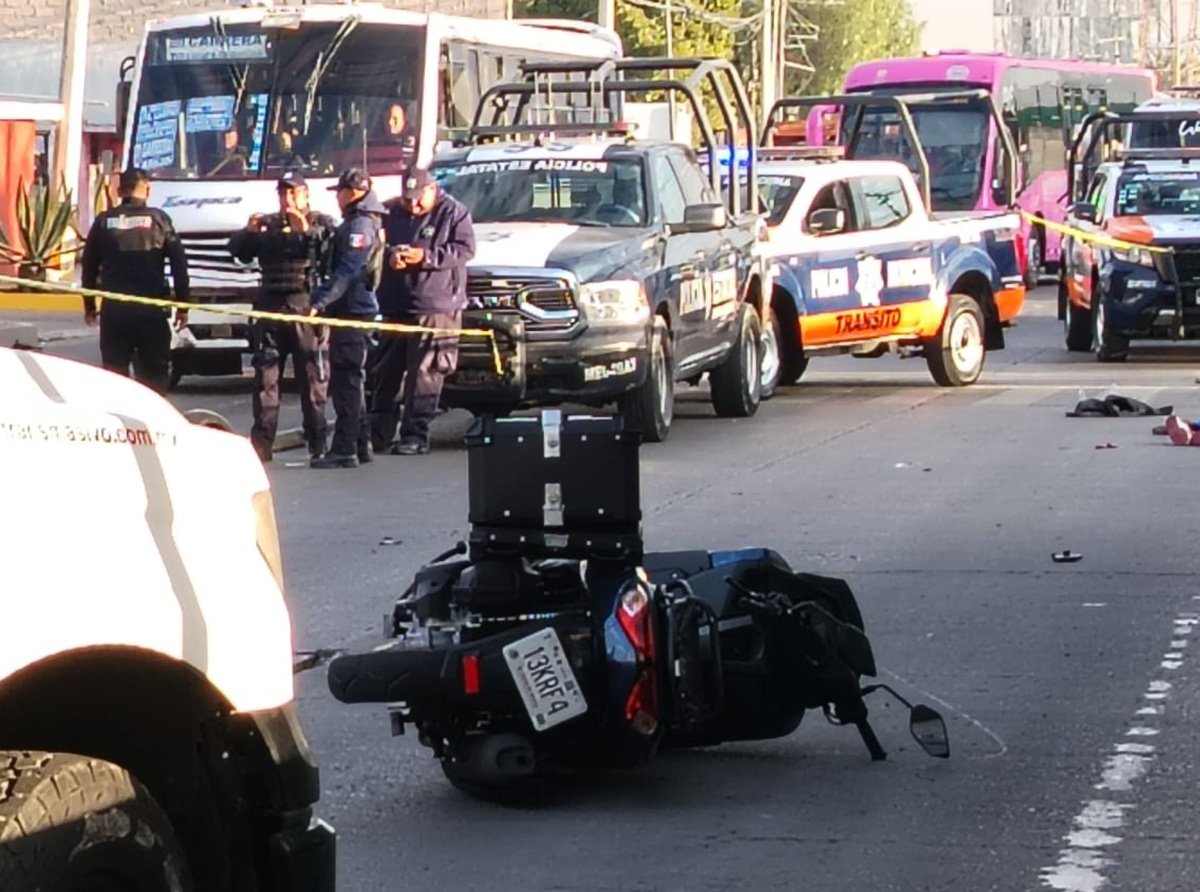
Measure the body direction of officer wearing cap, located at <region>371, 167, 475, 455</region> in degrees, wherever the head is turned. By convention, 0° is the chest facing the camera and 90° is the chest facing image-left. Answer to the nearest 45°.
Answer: approximately 45°

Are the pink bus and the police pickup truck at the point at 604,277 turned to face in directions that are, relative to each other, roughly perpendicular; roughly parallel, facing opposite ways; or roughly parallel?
roughly parallel

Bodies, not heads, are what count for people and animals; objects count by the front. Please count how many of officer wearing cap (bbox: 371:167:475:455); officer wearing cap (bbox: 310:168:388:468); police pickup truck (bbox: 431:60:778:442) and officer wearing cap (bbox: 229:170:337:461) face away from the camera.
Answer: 0

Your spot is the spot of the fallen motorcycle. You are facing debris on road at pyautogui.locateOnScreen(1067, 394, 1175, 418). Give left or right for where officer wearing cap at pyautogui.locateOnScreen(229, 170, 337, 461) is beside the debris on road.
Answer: left

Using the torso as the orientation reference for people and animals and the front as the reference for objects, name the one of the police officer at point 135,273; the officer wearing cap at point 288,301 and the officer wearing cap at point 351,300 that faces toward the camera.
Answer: the officer wearing cap at point 288,301

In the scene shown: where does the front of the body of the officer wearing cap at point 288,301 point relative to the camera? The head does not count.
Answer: toward the camera

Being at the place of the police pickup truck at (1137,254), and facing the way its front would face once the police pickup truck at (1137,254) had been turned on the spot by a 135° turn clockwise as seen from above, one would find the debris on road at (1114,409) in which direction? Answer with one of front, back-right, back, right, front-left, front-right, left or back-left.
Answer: left

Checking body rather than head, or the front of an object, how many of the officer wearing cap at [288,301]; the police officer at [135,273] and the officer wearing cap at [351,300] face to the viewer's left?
1

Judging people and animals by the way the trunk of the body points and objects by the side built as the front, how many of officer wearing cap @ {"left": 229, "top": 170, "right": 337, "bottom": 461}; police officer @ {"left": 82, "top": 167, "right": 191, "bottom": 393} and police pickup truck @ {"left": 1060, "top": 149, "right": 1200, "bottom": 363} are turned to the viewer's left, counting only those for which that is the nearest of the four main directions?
0

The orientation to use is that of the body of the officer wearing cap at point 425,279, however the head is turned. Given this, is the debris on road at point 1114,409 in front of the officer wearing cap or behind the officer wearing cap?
behind

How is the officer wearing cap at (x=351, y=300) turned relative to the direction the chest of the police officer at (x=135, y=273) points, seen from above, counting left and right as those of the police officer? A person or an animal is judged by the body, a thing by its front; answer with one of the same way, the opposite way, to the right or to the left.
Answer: to the left

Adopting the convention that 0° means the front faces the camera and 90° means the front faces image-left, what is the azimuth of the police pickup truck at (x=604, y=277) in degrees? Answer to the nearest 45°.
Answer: approximately 45°

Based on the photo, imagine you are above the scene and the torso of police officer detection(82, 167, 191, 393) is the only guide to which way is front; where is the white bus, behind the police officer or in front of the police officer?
in front

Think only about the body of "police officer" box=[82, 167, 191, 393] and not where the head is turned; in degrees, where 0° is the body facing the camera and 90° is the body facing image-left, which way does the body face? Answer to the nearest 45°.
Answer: approximately 180°

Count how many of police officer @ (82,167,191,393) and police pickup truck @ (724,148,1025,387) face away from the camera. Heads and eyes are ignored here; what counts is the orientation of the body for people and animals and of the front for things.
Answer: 1

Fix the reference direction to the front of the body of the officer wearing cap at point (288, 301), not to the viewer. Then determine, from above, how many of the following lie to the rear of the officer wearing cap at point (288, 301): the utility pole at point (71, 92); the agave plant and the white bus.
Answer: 3

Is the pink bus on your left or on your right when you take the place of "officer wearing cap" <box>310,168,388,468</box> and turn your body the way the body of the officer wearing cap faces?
on your right
